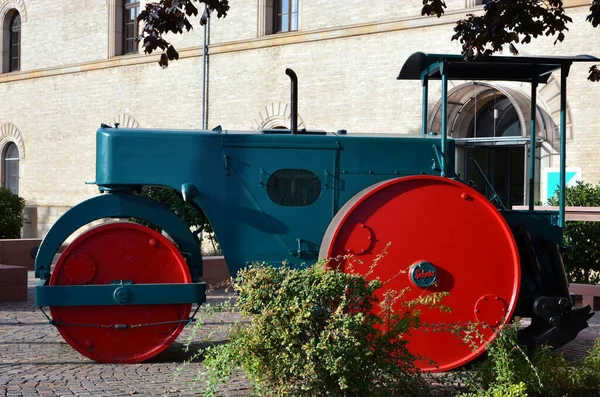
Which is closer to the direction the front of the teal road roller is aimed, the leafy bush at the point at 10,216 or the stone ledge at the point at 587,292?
the leafy bush

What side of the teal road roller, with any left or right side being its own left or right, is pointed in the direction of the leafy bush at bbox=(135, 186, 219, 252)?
right

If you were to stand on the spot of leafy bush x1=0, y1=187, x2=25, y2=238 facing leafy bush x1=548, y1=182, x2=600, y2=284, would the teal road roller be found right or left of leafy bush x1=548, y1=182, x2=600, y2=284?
right

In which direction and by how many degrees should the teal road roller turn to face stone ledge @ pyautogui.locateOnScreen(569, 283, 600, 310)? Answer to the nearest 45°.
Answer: approximately 135° to its right

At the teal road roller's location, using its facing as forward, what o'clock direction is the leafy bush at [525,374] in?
The leafy bush is roughly at 7 o'clock from the teal road roller.

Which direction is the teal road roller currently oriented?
to the viewer's left

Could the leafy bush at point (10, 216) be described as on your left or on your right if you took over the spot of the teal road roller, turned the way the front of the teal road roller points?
on your right
